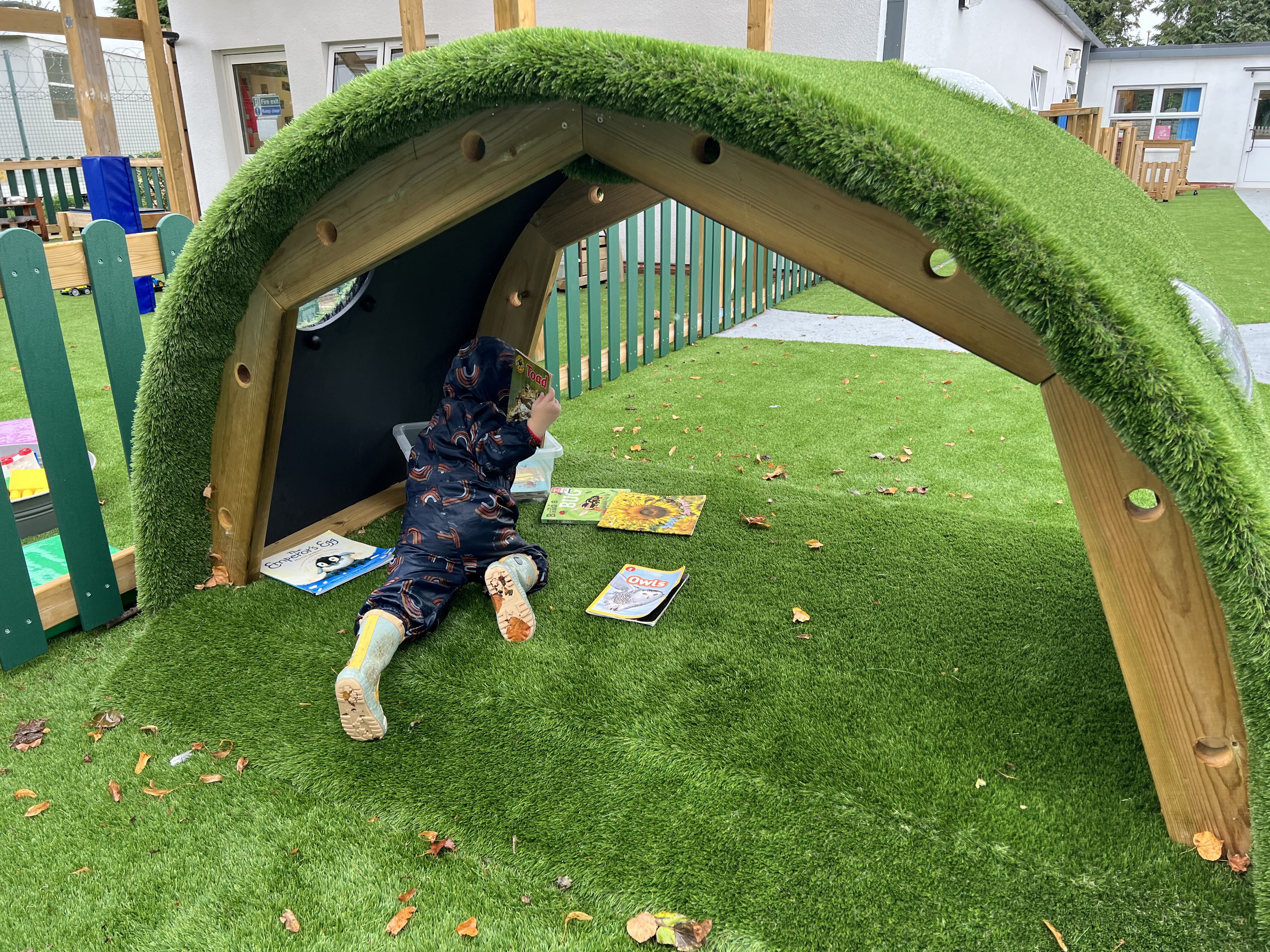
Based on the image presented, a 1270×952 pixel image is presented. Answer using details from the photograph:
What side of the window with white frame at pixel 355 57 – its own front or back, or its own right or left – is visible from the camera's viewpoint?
front

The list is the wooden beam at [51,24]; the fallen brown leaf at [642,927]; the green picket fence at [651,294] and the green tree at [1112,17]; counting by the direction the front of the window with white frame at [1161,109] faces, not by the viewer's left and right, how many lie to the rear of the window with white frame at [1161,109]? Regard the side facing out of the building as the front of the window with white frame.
1

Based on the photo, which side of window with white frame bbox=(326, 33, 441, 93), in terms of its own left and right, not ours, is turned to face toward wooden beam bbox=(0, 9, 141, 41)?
right

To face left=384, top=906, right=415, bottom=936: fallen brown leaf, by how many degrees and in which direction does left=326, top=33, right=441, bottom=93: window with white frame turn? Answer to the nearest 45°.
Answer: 0° — it already faces it

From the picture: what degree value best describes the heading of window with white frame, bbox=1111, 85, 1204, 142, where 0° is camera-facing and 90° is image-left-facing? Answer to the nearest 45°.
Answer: approximately 0°

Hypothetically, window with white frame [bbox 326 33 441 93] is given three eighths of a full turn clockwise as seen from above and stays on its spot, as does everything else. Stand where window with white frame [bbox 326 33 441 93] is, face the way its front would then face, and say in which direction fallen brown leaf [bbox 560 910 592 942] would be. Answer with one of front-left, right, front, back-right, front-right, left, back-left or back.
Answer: back-left

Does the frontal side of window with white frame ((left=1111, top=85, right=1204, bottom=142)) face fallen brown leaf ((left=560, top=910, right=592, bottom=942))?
yes

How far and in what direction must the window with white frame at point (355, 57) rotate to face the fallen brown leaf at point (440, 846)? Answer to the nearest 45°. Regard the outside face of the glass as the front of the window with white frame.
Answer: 0° — it already faces it

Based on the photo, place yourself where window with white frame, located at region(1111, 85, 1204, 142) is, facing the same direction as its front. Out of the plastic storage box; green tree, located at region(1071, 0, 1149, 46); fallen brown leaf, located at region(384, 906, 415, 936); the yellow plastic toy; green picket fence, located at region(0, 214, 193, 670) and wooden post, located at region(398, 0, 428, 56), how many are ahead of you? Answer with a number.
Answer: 5

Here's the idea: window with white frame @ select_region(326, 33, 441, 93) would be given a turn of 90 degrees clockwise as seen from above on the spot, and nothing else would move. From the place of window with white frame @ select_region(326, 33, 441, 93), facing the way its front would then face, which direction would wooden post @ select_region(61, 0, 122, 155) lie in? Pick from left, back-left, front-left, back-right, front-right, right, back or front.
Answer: front-left

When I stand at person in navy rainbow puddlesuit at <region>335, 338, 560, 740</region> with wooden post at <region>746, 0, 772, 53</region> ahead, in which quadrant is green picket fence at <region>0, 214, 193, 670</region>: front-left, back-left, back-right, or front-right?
back-left

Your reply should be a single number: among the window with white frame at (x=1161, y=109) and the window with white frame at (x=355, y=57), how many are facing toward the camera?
2

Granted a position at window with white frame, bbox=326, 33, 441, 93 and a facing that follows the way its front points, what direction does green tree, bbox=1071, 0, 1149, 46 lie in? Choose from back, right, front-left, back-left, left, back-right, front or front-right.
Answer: back-left

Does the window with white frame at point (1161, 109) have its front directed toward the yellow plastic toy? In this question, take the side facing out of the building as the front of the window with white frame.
yes

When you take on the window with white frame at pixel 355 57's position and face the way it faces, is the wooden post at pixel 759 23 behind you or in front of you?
in front

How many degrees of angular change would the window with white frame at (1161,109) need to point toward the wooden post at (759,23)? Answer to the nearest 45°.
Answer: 0° — it already faces it

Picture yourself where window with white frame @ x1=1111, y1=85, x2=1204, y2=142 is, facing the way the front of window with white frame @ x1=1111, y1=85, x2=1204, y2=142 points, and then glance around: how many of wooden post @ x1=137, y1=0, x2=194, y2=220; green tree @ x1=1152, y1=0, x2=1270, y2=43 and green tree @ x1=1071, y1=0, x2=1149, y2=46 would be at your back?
2
